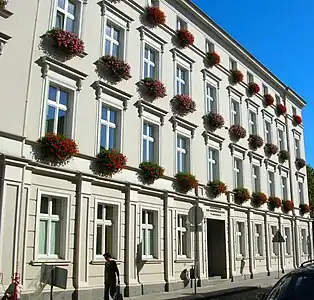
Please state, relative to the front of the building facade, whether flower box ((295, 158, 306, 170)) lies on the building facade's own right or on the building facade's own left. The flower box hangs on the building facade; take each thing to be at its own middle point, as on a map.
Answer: on the building facade's own left

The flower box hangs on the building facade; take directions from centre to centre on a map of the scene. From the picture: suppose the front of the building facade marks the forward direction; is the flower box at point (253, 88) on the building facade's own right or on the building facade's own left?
on the building facade's own left

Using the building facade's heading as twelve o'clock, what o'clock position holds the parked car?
The parked car is roughly at 1 o'clock from the building facade.

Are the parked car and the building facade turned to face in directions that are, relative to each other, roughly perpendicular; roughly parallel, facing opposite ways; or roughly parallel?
roughly perpendicular
